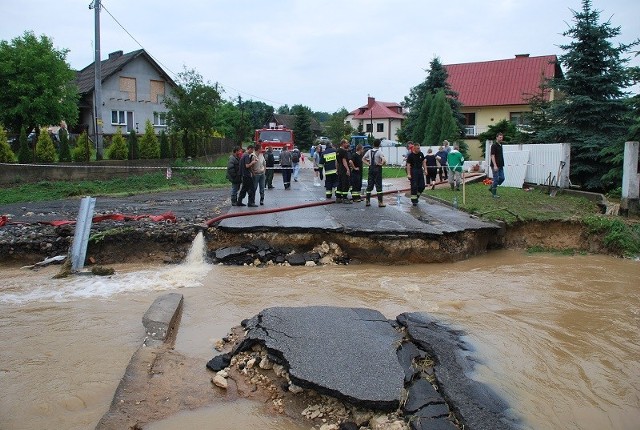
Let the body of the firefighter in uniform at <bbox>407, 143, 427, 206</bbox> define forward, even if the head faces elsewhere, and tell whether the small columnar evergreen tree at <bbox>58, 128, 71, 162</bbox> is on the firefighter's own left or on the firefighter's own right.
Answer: on the firefighter's own right

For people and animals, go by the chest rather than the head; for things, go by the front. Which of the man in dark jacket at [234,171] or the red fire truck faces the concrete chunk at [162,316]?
the red fire truck

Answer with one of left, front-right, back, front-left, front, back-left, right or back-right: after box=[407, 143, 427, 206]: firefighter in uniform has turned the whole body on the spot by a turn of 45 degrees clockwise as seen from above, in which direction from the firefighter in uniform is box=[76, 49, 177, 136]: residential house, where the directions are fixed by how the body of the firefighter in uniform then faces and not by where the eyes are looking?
right

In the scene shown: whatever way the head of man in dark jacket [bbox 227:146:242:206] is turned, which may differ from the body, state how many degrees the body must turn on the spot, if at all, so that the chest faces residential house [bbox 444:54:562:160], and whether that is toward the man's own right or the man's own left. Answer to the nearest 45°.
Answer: approximately 45° to the man's own left

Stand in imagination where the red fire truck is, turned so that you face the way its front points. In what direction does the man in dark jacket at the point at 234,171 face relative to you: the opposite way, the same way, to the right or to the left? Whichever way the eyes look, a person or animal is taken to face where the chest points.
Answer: to the left

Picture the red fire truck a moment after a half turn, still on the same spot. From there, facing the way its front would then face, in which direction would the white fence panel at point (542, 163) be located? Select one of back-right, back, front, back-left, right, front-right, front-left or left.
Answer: back-right

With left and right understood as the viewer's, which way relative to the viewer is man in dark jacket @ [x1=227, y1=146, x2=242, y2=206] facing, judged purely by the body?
facing to the right of the viewer

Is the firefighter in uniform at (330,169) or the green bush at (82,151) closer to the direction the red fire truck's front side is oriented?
the firefighter in uniform

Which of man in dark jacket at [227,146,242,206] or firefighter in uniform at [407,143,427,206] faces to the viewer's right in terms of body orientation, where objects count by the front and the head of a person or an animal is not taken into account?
the man in dark jacket

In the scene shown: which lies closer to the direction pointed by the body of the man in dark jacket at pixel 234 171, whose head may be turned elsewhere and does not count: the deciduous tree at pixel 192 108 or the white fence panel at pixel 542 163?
the white fence panel
